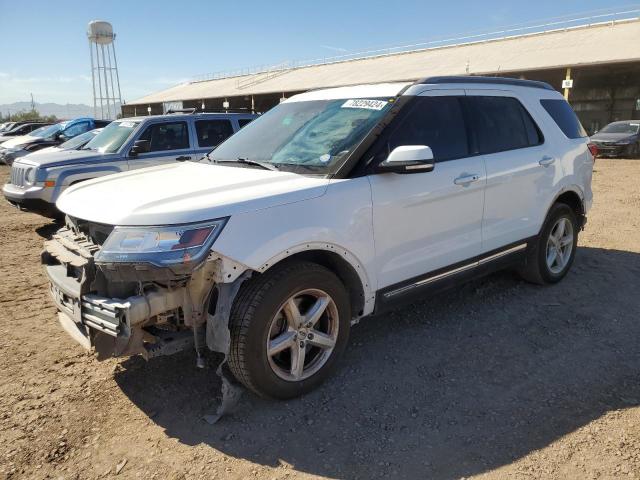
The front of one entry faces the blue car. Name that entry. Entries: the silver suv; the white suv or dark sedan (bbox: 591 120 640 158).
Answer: the dark sedan

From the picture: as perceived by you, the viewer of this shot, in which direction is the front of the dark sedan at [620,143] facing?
facing the viewer and to the left of the viewer

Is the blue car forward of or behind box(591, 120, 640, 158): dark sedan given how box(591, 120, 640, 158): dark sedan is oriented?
forward

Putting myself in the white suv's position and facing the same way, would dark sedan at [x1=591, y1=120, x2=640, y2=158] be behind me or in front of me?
behind

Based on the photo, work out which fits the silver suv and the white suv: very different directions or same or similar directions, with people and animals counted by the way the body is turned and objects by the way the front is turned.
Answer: same or similar directions

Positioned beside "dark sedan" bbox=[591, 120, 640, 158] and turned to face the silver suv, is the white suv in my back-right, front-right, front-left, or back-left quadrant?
front-left

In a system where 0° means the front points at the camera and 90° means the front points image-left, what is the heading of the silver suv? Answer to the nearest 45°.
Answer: approximately 45°

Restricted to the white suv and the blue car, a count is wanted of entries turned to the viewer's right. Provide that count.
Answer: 0

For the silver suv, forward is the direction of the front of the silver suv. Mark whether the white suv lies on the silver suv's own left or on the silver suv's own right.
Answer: on the silver suv's own left

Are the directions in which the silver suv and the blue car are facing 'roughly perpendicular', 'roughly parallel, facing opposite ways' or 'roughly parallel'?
roughly parallel

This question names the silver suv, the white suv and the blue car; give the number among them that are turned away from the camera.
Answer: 0

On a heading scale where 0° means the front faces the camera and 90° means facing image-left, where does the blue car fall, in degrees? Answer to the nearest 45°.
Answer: approximately 45°

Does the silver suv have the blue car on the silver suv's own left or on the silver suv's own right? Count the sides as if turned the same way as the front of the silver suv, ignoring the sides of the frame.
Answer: on the silver suv's own right
